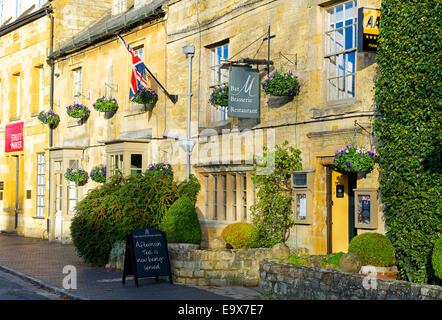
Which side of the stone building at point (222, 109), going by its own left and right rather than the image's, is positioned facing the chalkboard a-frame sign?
front

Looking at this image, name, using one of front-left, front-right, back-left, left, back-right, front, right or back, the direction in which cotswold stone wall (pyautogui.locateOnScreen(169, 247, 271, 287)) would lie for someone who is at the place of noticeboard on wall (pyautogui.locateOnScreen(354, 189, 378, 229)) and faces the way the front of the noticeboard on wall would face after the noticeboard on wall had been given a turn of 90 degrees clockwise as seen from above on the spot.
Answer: front-left

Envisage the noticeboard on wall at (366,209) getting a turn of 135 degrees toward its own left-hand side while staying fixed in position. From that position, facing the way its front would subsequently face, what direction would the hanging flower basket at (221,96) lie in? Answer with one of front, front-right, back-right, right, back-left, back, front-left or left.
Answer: back-left

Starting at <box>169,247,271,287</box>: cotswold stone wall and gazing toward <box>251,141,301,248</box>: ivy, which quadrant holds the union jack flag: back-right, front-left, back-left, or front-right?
front-left

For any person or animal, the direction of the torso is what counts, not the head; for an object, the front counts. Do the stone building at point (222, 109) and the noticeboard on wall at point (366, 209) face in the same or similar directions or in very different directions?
same or similar directions

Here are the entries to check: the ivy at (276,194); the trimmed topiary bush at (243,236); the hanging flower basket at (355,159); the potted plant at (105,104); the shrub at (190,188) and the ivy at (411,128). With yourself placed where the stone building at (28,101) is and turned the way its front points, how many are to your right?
0

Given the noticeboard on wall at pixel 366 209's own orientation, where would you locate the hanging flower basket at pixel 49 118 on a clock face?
The hanging flower basket is roughly at 3 o'clock from the noticeboard on wall.

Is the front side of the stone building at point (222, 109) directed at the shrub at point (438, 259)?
no

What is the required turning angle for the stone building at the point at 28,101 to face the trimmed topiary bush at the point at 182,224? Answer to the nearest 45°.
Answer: approximately 45° to its left

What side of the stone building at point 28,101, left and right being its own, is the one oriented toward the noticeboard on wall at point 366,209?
left

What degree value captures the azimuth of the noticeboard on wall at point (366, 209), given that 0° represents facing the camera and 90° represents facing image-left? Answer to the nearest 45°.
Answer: approximately 45°

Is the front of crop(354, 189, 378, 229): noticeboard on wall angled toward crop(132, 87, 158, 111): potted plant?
no

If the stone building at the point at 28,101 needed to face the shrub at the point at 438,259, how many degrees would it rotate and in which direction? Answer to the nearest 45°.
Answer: approximately 45° to its left

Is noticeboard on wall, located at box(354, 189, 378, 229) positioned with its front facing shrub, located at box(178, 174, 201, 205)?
no

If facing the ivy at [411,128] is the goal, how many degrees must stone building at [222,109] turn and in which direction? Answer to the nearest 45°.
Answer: approximately 90° to its left

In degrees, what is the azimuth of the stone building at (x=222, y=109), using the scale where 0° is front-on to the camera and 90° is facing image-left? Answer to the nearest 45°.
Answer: approximately 45°

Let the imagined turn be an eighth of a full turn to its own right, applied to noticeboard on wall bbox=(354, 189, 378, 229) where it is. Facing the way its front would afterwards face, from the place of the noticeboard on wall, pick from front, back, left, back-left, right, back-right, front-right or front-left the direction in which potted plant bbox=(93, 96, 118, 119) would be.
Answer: front-right
